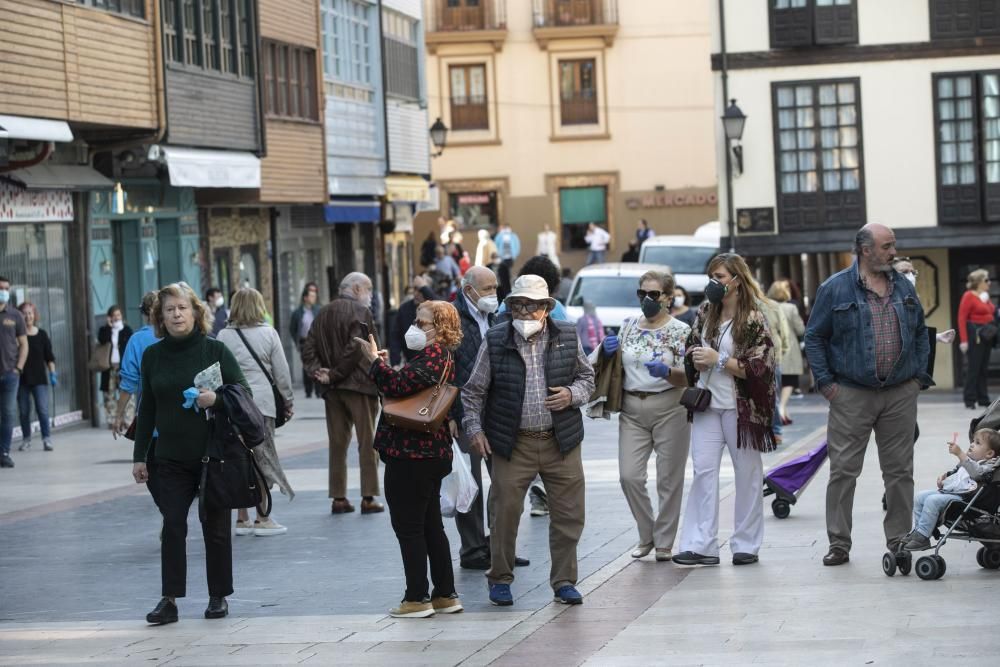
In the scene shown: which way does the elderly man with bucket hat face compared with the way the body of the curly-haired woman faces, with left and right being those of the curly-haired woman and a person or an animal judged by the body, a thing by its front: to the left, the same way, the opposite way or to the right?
to the left

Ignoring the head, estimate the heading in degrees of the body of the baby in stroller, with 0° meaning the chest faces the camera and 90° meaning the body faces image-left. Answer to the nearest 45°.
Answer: approximately 90°

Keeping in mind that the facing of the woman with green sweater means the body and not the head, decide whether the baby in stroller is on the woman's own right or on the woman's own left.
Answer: on the woman's own left

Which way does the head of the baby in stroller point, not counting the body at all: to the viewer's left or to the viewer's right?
to the viewer's left

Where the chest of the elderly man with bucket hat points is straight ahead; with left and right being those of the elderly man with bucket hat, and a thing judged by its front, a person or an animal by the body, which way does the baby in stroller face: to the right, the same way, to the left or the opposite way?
to the right

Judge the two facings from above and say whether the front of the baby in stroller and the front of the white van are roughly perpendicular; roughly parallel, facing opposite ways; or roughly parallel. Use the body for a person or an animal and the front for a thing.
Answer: roughly perpendicular

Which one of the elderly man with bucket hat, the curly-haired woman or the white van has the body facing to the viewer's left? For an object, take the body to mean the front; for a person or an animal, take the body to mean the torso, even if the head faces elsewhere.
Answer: the curly-haired woman

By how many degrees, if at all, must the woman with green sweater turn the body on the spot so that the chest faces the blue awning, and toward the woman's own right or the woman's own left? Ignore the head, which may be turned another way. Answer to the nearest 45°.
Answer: approximately 180°
